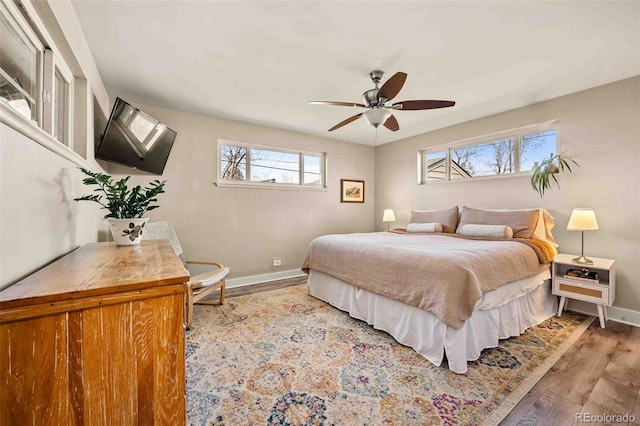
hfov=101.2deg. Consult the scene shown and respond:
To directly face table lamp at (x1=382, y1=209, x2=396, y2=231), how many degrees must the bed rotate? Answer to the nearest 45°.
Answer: approximately 135° to its right

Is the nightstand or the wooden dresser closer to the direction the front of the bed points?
the wooden dresser

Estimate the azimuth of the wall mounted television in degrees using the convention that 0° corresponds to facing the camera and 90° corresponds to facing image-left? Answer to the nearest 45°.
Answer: approximately 315°

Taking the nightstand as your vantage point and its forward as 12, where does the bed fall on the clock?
The bed is roughly at 1 o'clock from the nightstand.

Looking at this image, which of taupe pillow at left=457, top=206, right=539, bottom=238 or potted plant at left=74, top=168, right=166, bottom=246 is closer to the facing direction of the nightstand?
the potted plant

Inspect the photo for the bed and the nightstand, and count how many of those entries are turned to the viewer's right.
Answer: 0

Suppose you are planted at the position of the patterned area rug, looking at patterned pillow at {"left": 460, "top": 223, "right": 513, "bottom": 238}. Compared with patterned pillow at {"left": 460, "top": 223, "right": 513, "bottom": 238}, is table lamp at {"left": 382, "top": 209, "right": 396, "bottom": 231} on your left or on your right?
left

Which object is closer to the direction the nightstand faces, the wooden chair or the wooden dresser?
the wooden dresser

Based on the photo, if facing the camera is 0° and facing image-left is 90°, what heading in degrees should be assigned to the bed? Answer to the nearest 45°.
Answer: approximately 45°

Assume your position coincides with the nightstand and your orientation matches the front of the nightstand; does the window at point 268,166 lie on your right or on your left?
on your right
